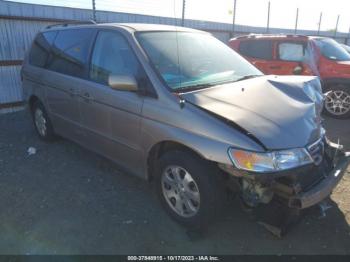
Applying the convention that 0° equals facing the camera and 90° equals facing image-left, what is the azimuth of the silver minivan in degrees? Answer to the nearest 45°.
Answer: approximately 315°
